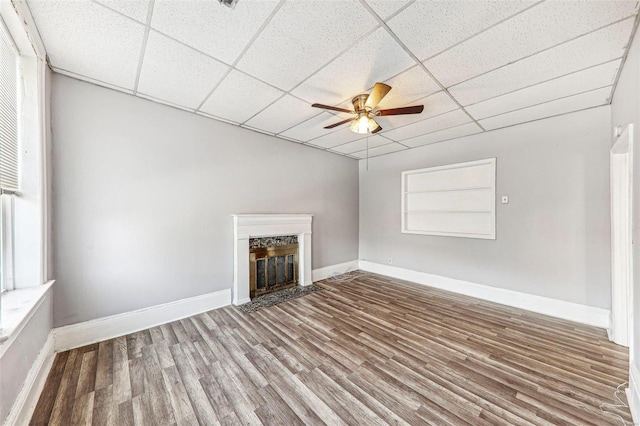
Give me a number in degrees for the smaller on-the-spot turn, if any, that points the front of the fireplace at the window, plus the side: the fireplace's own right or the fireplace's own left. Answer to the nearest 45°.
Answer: approximately 90° to the fireplace's own right

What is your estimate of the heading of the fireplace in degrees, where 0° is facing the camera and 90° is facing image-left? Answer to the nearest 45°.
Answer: approximately 315°
